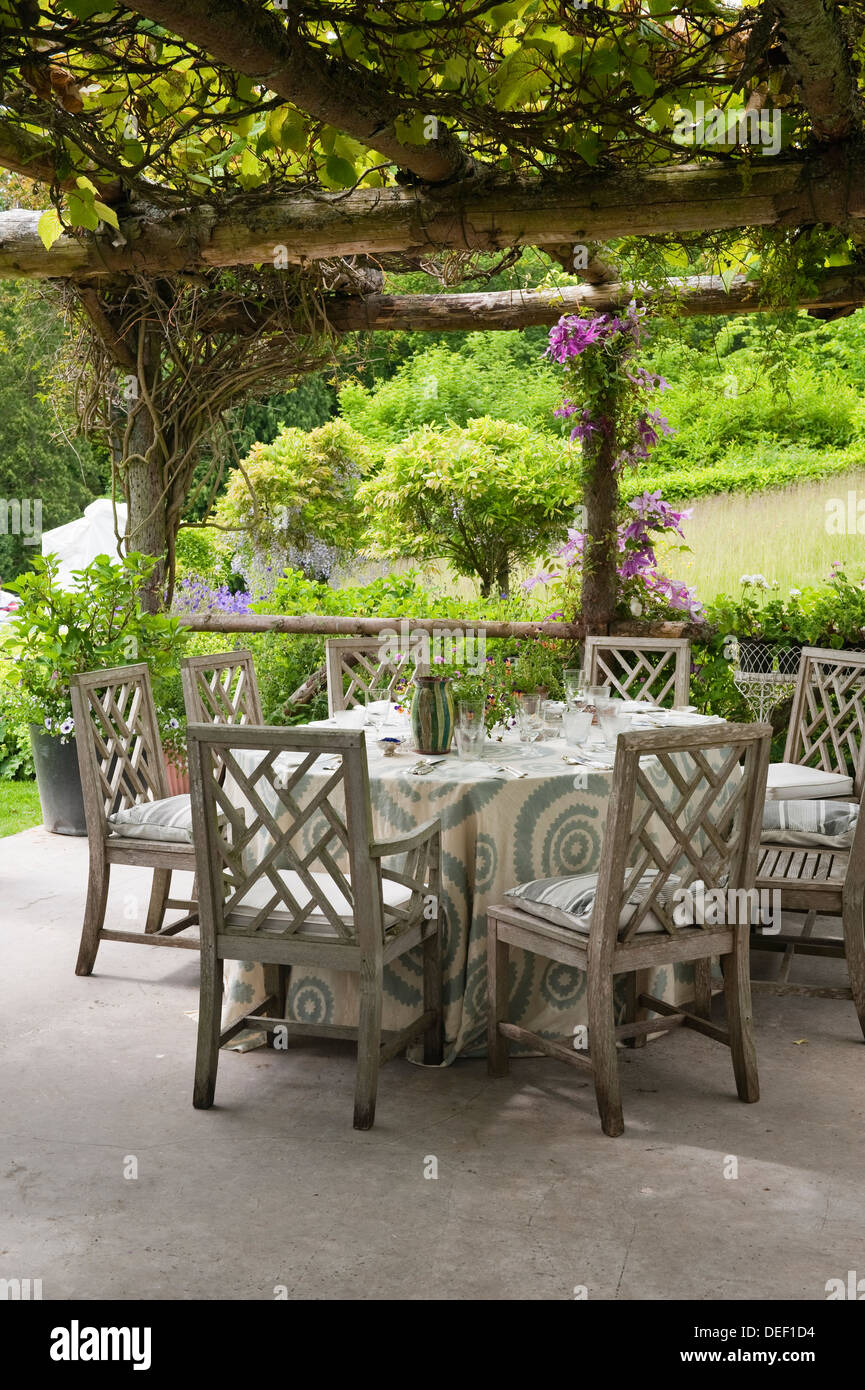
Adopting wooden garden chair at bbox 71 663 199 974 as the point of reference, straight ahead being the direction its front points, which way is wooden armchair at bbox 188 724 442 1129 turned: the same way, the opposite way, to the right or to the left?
to the left

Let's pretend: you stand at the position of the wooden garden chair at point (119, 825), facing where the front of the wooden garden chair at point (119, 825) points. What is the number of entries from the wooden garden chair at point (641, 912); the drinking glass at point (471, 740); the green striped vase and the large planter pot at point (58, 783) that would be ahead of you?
3

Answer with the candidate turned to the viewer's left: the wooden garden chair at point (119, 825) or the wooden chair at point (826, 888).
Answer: the wooden chair

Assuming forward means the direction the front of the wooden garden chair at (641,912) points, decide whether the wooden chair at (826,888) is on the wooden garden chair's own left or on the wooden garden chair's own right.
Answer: on the wooden garden chair's own right

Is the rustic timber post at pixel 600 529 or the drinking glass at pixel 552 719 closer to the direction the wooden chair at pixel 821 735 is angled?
the drinking glass

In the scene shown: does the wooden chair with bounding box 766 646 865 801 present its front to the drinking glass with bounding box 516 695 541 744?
yes

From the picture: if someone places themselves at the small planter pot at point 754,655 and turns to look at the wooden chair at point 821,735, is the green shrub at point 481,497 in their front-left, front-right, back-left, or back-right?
back-right

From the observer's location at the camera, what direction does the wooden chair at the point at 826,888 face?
facing to the left of the viewer

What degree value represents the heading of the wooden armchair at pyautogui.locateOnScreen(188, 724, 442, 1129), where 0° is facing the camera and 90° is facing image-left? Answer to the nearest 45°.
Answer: approximately 225°

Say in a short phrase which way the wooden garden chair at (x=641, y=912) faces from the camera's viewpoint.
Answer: facing away from the viewer and to the left of the viewer
